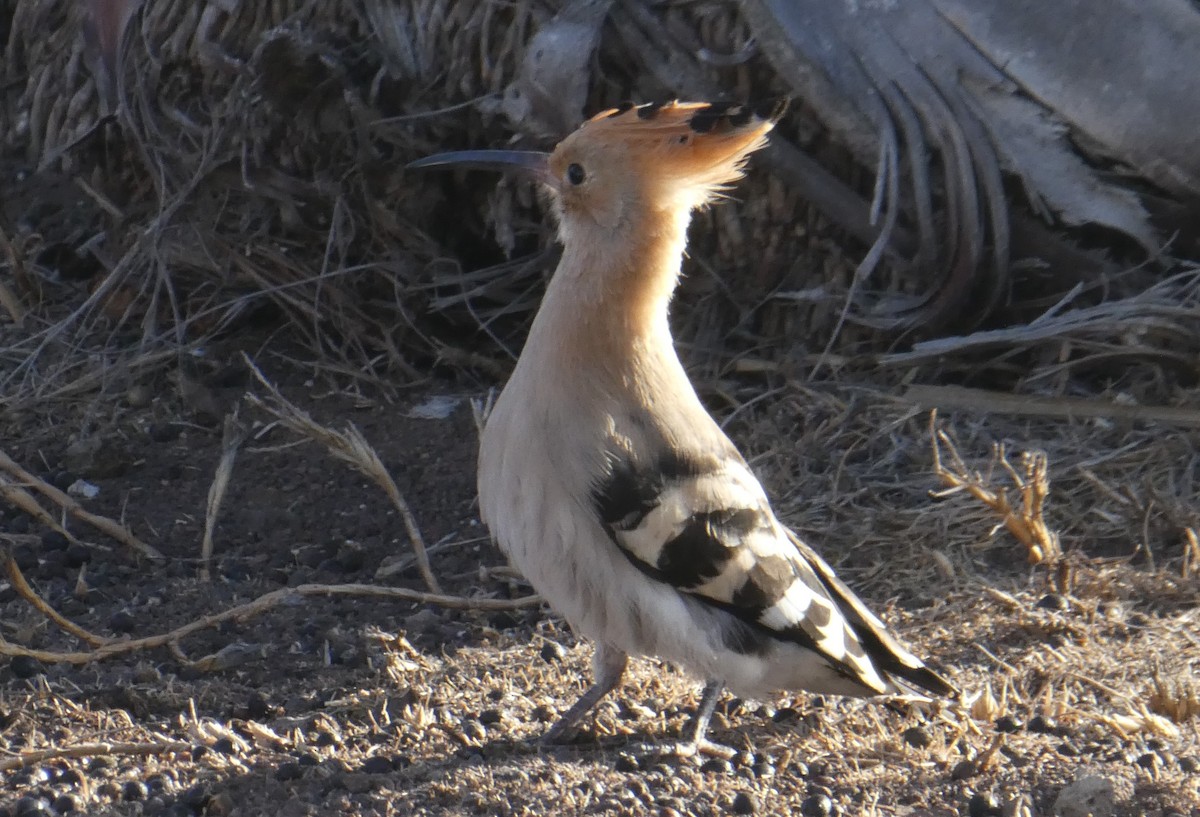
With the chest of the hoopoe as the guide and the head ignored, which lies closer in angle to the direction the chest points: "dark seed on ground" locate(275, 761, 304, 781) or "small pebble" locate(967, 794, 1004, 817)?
the dark seed on ground

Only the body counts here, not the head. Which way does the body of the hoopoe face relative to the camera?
to the viewer's left

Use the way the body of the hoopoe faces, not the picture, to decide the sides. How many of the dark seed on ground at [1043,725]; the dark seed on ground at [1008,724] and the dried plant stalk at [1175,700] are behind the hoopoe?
3

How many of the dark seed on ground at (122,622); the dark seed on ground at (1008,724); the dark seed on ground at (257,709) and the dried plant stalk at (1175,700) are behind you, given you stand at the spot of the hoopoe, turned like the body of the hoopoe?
2

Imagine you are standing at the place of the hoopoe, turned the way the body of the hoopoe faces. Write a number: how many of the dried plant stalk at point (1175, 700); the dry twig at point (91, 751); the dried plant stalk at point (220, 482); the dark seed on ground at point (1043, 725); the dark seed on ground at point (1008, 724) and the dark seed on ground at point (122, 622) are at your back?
3

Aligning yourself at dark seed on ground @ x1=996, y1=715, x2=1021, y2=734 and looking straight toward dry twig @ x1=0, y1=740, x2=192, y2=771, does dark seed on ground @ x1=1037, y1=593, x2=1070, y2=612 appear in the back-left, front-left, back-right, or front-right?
back-right

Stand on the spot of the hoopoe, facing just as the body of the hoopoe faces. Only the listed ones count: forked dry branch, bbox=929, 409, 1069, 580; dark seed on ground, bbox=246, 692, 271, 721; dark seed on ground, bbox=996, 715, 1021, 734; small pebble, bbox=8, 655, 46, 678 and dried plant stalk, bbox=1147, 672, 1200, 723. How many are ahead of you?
2

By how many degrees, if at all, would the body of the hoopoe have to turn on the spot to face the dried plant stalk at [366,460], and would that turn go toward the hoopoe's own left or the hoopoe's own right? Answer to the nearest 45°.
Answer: approximately 45° to the hoopoe's own right

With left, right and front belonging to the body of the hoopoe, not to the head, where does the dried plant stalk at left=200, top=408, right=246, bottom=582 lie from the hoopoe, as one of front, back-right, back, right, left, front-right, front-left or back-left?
front-right

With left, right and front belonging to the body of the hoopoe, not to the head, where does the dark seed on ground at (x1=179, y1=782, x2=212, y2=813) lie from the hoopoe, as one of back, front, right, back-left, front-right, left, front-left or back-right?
front-left

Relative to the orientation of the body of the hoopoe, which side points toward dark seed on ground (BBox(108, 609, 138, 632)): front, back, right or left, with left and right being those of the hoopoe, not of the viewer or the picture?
front

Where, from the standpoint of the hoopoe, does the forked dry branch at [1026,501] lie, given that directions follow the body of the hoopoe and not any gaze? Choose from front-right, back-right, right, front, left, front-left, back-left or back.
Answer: back-right

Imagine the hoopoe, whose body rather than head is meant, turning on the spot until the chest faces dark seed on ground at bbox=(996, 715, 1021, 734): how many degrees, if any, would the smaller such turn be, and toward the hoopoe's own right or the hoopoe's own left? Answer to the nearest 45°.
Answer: approximately 180°

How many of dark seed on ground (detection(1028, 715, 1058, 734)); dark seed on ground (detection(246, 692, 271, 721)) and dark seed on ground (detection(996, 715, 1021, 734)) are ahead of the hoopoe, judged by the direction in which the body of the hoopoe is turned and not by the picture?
1
